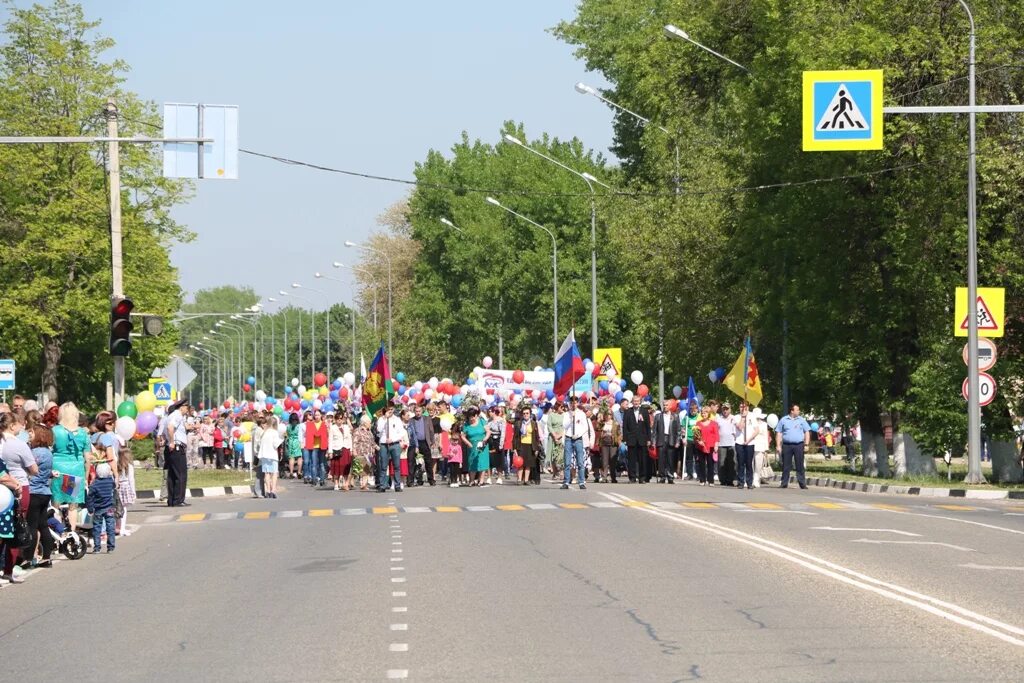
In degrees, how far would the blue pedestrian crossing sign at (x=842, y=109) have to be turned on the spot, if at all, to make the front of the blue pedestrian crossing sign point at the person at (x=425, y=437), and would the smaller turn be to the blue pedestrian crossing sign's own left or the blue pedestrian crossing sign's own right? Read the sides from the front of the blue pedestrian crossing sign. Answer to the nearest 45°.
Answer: approximately 135° to the blue pedestrian crossing sign's own right

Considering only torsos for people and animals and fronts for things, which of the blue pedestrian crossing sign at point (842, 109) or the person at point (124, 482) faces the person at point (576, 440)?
the person at point (124, 482)

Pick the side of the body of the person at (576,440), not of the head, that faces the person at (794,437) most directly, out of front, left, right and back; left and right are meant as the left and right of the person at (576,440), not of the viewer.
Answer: left

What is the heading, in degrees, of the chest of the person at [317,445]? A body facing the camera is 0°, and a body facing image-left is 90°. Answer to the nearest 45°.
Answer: approximately 0°

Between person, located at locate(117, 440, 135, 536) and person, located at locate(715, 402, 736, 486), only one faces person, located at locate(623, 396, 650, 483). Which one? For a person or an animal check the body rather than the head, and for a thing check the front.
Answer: person, located at locate(117, 440, 135, 536)

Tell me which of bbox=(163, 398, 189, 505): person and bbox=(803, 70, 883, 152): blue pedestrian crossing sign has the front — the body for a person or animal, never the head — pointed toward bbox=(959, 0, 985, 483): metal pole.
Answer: the person

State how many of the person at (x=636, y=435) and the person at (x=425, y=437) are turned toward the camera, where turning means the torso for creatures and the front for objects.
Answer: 2

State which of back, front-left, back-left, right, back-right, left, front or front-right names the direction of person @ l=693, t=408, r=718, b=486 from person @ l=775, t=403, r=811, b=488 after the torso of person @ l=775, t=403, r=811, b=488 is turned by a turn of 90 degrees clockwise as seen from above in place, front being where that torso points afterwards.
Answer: front-right

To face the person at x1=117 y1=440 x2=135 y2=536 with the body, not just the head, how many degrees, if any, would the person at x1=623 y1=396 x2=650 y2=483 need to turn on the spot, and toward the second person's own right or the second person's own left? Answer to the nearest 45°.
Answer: approximately 45° to the second person's own right

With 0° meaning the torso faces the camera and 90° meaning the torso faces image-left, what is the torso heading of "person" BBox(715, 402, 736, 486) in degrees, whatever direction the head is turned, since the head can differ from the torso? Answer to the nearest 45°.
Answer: approximately 0°
